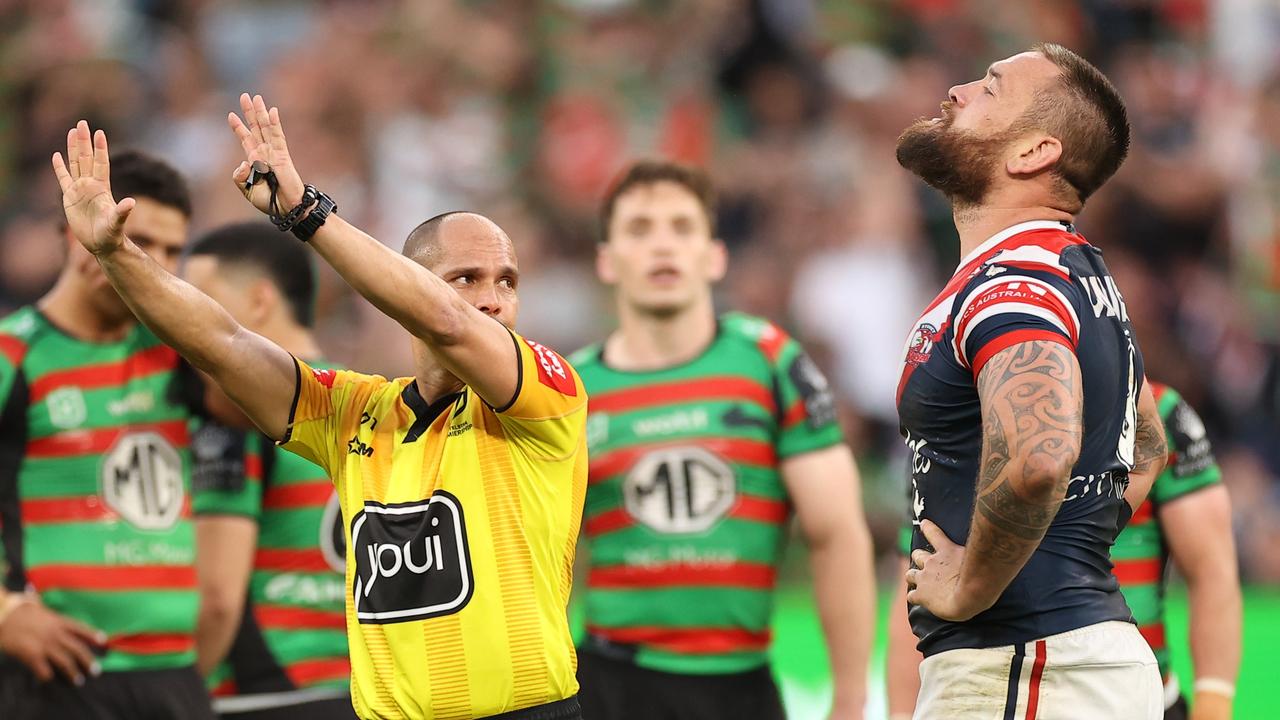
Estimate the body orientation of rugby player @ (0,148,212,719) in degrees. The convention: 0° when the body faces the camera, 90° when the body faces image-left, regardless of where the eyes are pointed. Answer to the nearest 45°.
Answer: approximately 315°

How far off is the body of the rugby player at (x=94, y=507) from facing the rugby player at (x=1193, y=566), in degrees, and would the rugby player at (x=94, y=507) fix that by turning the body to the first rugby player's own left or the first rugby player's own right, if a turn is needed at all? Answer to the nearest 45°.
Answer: approximately 45° to the first rugby player's own left

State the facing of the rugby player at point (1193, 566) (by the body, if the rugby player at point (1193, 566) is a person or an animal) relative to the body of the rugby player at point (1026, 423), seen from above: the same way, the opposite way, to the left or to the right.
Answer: to the left

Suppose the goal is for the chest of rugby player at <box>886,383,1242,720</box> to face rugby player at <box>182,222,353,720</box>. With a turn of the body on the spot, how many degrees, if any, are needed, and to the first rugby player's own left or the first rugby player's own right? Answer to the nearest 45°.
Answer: approximately 90° to the first rugby player's own right

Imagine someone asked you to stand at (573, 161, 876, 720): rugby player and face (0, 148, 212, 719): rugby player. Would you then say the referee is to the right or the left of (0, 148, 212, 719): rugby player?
left

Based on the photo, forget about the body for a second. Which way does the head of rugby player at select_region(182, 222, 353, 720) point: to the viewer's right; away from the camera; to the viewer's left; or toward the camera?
to the viewer's left

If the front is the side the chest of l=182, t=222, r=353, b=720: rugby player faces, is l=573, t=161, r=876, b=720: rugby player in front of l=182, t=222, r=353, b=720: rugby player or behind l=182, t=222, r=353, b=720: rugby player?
behind

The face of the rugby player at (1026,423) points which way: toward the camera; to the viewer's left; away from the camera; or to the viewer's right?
to the viewer's left

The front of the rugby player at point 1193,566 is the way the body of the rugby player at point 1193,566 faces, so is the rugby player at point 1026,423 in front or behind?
in front

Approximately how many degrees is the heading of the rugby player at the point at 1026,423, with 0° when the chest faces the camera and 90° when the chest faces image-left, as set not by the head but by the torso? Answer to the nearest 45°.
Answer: approximately 90°

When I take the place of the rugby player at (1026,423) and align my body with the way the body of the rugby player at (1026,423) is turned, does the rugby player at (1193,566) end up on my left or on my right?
on my right

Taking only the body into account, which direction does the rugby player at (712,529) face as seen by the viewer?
toward the camera

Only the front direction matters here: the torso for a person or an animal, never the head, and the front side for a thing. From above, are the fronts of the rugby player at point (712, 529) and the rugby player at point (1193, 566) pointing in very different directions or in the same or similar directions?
same or similar directions
